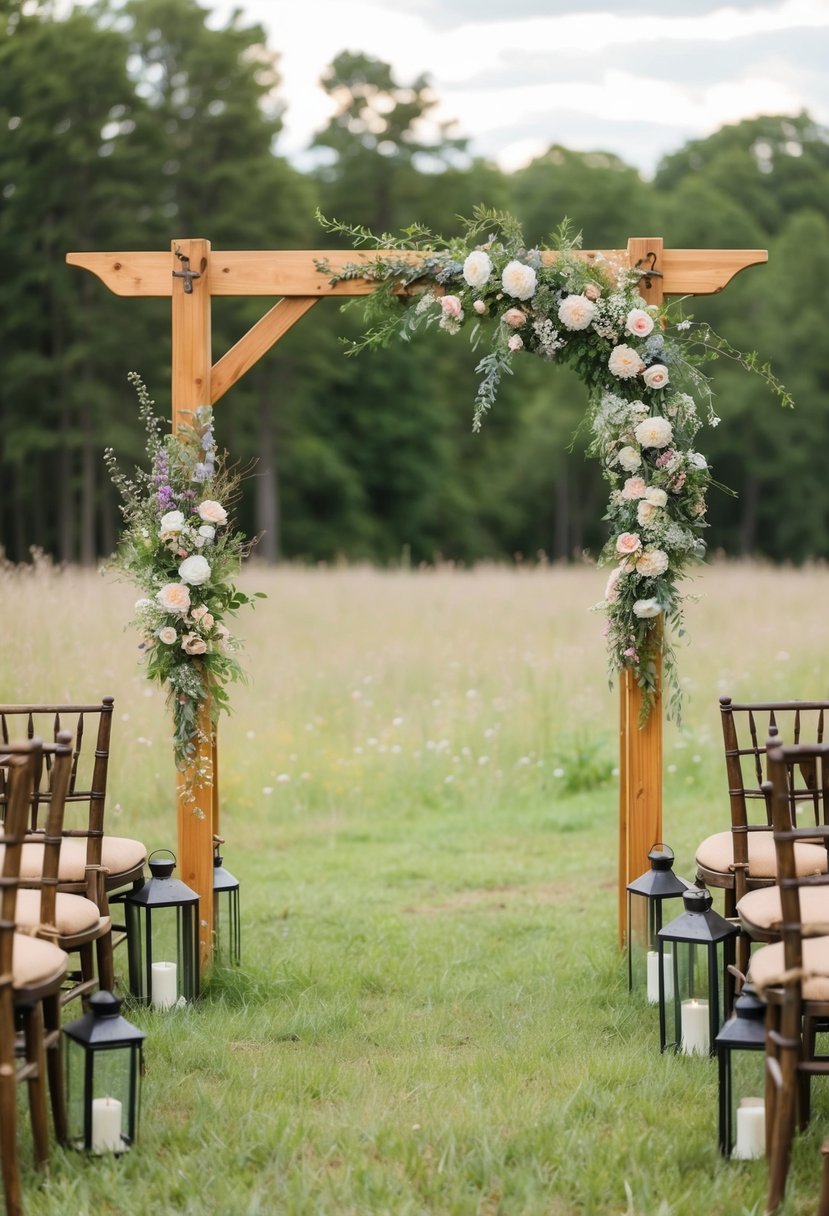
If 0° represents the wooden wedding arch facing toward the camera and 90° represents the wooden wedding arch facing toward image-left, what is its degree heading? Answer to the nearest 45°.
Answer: approximately 0°

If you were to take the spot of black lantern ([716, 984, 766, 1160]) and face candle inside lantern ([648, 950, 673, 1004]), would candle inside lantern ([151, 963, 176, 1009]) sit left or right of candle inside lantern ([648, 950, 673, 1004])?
left

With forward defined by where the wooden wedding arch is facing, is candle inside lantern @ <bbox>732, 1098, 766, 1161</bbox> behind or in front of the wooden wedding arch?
in front
